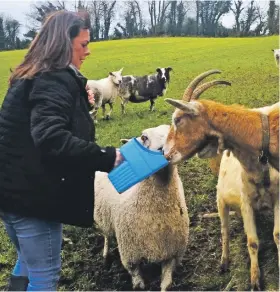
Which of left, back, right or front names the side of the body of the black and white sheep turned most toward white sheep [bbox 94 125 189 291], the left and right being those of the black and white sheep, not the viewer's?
right

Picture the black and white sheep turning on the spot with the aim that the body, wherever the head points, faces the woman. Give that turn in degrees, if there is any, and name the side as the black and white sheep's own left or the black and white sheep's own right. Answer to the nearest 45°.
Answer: approximately 90° to the black and white sheep's own right

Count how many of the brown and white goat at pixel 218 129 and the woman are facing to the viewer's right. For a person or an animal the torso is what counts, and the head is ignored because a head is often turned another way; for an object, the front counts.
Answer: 1

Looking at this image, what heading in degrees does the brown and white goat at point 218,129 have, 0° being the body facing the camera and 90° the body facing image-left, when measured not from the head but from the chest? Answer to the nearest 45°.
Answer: approximately 90°

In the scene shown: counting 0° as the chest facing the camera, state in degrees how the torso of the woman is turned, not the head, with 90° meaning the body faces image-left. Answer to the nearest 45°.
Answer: approximately 270°

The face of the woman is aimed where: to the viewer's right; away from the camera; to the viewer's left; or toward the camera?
to the viewer's right

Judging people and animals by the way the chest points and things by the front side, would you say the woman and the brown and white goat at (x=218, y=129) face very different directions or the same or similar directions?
very different directions

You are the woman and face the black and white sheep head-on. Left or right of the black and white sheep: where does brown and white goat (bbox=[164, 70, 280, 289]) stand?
right

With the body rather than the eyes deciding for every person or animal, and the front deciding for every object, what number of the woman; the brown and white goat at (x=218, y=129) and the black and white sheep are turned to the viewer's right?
2

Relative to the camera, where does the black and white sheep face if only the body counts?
to the viewer's right

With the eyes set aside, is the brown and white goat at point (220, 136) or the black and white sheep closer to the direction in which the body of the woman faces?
the brown and white goat
